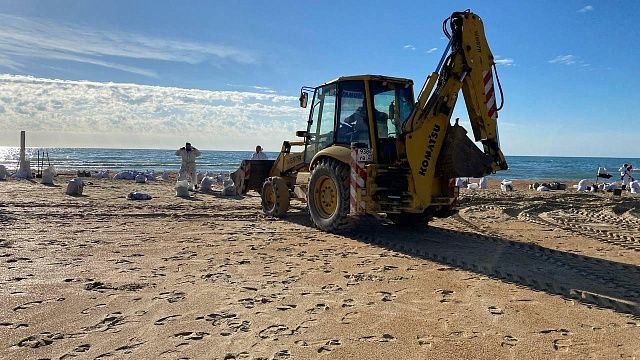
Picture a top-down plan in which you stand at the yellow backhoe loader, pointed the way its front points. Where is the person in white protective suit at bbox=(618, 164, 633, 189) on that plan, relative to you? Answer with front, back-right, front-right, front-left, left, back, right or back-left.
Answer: right

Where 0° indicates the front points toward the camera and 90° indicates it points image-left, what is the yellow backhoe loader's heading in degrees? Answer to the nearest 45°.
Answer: approximately 135°

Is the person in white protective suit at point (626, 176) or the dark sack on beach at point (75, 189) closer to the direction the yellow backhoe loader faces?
the dark sack on beach

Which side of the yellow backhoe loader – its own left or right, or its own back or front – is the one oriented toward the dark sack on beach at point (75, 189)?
front
